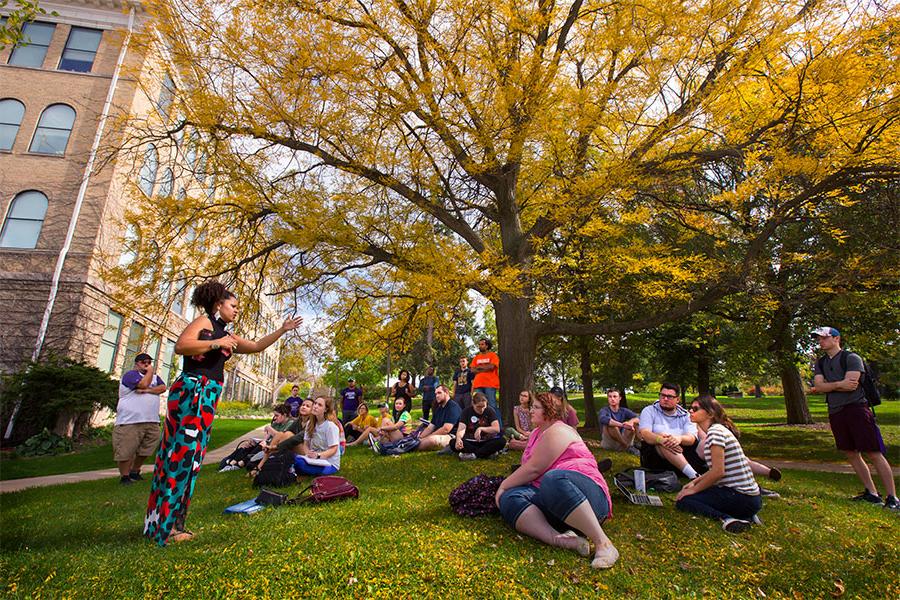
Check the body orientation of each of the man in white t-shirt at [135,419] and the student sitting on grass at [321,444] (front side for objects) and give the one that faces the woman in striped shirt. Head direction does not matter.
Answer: the man in white t-shirt

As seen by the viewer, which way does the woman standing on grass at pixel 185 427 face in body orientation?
to the viewer's right

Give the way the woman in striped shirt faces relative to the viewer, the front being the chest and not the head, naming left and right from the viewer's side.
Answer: facing to the left of the viewer

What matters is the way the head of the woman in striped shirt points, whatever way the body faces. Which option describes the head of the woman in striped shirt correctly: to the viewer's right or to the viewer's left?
to the viewer's left

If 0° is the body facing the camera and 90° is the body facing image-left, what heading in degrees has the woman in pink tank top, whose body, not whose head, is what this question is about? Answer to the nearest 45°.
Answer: approximately 90°

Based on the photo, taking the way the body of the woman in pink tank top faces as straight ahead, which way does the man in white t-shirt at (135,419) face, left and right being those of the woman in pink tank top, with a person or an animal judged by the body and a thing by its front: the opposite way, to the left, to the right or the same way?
the opposite way

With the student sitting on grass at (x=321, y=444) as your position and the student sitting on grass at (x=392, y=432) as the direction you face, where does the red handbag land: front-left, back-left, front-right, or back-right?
back-right

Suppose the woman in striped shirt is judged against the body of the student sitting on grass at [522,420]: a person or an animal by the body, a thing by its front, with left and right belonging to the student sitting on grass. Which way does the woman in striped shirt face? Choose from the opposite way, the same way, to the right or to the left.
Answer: to the right

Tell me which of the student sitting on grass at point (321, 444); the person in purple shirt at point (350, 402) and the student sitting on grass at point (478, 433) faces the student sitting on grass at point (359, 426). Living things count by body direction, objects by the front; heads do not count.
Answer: the person in purple shirt

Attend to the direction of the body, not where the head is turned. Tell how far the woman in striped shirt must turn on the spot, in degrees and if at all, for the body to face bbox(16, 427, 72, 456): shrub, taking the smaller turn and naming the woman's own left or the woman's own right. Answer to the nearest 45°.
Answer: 0° — they already face it
